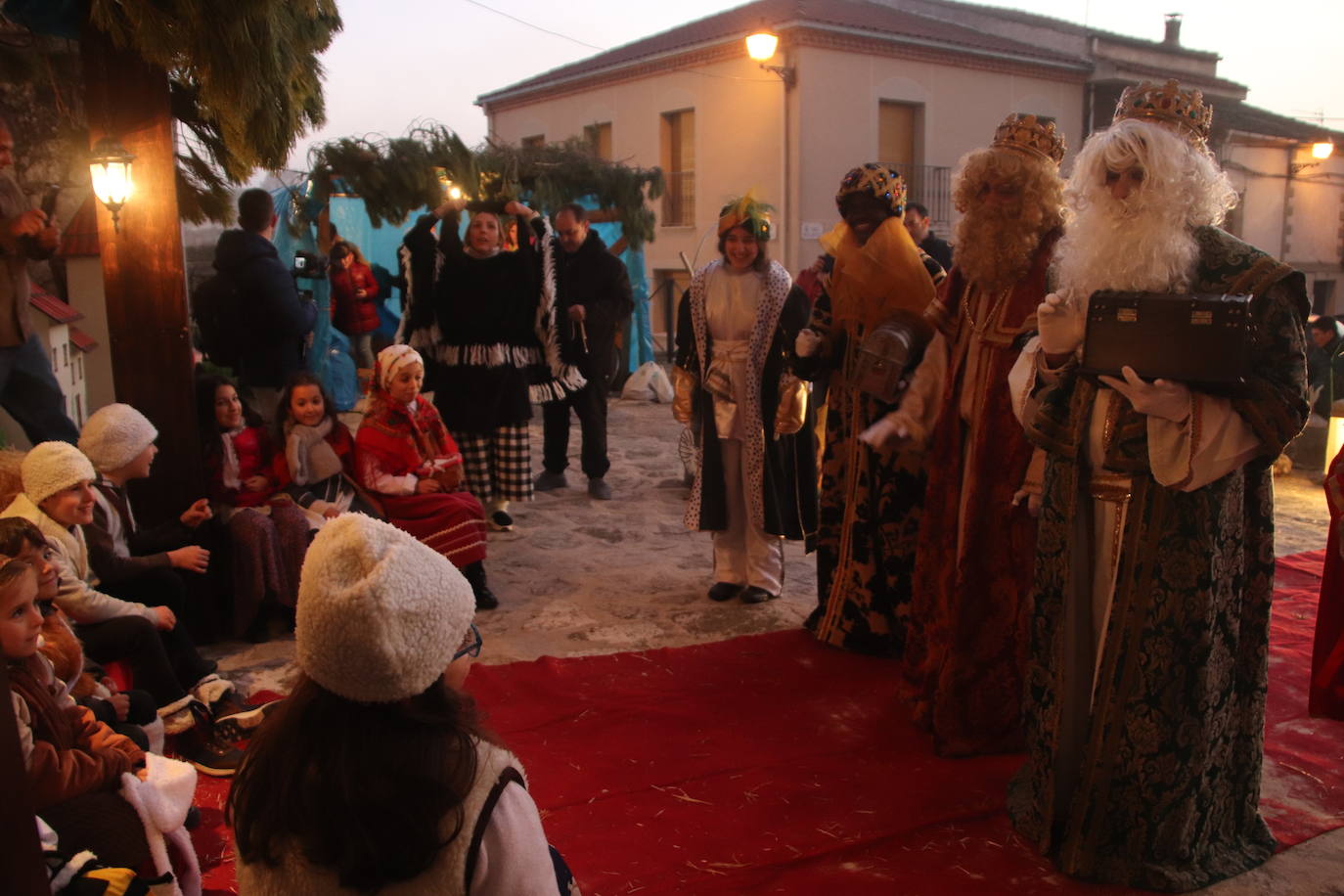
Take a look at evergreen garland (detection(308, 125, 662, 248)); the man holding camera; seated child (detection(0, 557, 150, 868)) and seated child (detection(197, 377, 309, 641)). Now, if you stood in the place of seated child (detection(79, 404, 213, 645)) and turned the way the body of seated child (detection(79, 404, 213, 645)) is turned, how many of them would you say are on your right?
1

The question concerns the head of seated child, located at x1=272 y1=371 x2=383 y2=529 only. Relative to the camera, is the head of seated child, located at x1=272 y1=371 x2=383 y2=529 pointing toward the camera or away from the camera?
toward the camera

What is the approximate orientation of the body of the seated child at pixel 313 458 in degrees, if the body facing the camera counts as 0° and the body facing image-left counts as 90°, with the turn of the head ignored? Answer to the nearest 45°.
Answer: approximately 0°

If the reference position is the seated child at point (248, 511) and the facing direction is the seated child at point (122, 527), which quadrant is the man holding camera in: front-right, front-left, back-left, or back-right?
back-right

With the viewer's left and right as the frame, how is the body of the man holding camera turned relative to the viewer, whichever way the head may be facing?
facing away from the viewer and to the right of the viewer

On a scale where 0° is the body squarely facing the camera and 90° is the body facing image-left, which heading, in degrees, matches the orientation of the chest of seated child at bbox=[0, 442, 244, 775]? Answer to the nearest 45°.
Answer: approximately 270°

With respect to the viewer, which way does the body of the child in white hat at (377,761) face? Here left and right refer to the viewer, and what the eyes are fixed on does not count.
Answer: facing away from the viewer and to the right of the viewer

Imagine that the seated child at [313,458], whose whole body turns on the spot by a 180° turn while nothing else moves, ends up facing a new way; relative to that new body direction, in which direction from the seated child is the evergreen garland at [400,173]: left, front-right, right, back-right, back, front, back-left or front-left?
front

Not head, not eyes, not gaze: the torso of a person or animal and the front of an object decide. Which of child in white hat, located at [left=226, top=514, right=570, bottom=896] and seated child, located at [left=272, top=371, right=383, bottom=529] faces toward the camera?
the seated child

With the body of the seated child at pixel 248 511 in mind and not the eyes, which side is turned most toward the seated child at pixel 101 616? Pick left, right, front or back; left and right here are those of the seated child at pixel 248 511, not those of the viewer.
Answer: right

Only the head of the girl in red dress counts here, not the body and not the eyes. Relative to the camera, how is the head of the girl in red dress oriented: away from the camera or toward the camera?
toward the camera

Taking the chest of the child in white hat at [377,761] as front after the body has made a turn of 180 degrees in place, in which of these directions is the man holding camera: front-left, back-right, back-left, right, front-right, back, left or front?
back-right

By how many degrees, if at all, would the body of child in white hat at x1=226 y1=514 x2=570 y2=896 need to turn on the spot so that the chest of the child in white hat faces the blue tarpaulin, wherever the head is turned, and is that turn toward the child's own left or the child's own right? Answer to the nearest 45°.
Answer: approximately 45° to the child's own left

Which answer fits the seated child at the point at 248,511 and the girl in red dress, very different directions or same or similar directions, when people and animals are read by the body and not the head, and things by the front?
same or similar directions

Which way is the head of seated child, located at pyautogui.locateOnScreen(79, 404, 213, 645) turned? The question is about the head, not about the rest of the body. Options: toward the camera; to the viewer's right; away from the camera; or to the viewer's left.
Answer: to the viewer's right

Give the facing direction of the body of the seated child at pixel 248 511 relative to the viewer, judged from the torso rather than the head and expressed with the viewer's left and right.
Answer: facing the viewer and to the right of the viewer

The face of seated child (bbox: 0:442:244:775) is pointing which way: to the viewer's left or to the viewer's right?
to the viewer's right

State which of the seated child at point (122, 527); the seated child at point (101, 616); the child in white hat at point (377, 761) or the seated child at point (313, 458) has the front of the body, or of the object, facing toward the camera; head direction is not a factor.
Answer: the seated child at point (313, 458)
